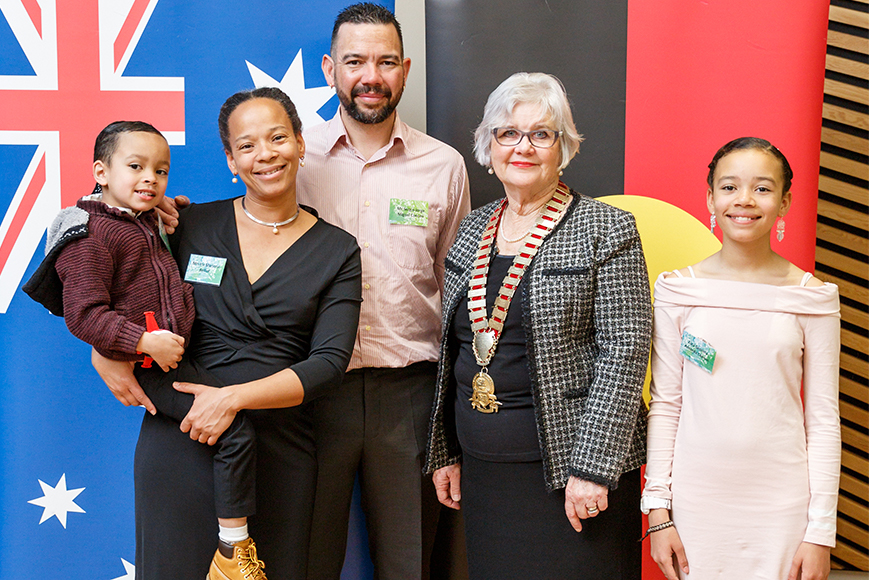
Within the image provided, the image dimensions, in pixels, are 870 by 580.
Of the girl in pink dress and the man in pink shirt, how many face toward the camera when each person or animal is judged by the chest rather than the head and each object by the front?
2

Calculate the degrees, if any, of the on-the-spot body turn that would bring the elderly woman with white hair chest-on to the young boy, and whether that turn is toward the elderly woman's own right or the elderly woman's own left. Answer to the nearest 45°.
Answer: approximately 45° to the elderly woman's own right

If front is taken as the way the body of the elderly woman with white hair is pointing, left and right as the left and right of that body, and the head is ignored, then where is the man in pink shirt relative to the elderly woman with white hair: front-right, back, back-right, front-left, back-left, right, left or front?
right

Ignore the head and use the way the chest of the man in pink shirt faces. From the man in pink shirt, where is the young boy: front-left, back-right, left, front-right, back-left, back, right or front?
front-right

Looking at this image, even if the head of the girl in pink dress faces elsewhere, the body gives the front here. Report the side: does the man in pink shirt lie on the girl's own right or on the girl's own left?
on the girl's own right
